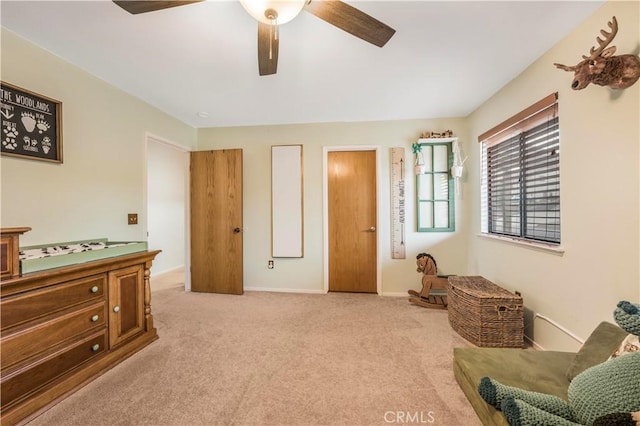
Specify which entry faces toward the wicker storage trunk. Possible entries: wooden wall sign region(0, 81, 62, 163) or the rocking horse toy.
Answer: the wooden wall sign

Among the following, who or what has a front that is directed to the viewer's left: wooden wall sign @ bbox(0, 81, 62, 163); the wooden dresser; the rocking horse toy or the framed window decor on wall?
the rocking horse toy

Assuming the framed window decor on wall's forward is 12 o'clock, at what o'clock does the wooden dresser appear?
The wooden dresser is roughly at 1 o'clock from the framed window decor on wall.

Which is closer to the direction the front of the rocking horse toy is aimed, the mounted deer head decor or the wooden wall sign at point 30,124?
the wooden wall sign

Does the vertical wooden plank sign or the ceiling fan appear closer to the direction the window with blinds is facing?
the ceiling fan

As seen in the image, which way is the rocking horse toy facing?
to the viewer's left

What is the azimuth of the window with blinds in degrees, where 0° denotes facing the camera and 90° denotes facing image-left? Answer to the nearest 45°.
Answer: approximately 45°

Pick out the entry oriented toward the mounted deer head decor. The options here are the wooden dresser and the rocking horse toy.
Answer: the wooden dresser

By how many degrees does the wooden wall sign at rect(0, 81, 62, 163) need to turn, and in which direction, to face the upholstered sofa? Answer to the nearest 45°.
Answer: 0° — it already faces it
